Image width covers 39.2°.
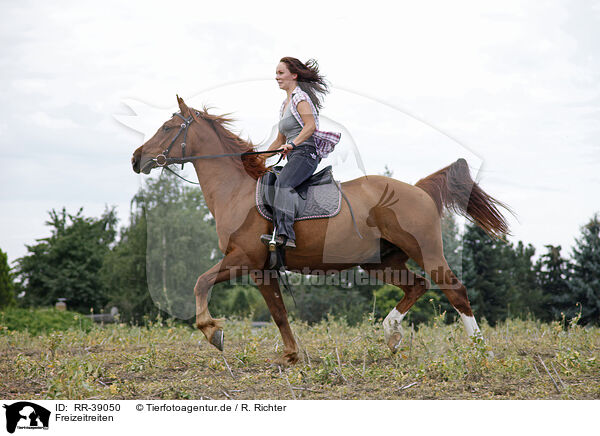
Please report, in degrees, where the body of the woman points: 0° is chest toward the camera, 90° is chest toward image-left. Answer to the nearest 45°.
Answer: approximately 90°

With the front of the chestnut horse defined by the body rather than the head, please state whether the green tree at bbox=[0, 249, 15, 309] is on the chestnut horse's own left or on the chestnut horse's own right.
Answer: on the chestnut horse's own right

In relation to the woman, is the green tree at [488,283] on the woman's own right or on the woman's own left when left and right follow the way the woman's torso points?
on the woman's own right

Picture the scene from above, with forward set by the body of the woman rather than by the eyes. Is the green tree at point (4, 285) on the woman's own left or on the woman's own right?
on the woman's own right

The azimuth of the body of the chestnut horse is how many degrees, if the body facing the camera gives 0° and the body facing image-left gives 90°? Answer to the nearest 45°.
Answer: approximately 90°

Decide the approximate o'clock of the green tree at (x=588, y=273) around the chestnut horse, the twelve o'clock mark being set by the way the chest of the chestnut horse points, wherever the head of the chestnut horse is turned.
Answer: The green tree is roughly at 4 o'clock from the chestnut horse.

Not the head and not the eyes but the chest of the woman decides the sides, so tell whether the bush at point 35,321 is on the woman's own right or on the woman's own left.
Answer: on the woman's own right

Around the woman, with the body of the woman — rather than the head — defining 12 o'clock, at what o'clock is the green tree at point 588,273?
The green tree is roughly at 4 o'clock from the woman.
